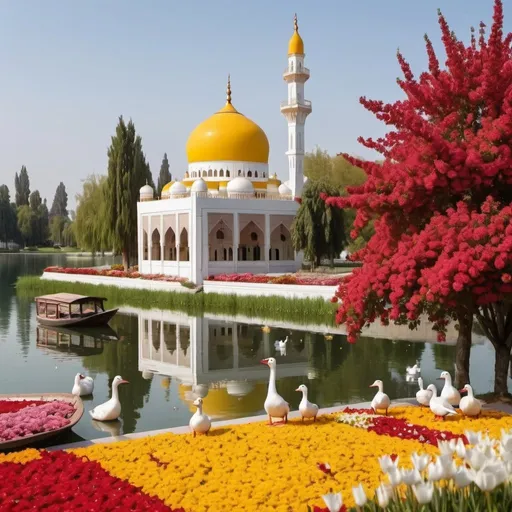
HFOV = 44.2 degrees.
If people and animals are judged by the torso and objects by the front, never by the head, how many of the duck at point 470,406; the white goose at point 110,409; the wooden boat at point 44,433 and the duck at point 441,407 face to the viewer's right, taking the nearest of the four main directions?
2

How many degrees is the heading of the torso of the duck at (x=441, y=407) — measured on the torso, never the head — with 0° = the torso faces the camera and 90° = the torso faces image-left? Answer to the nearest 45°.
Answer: approximately 45°

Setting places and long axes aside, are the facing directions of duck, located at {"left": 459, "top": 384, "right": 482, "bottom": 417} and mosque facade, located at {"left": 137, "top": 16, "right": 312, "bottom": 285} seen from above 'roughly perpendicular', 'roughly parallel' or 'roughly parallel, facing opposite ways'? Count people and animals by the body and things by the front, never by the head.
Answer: roughly perpendicular

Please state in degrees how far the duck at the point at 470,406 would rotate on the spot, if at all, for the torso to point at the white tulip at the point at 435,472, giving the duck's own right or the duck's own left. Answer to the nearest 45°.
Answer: approximately 45° to the duck's own left

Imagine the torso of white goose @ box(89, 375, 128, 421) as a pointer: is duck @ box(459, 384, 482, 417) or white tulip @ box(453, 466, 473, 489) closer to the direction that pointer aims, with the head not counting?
the duck

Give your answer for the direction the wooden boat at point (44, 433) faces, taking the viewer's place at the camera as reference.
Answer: facing to the right of the viewer

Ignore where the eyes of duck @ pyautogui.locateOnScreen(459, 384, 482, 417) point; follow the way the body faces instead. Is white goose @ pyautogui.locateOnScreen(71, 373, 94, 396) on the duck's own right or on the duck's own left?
on the duck's own right

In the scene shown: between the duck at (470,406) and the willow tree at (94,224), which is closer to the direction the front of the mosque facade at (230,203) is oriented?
the duck

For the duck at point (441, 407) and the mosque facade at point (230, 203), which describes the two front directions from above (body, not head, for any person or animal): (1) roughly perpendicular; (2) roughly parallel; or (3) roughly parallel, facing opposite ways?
roughly perpendicular

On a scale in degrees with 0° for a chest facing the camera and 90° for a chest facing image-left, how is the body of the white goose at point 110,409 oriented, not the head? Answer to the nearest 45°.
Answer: approximately 270°

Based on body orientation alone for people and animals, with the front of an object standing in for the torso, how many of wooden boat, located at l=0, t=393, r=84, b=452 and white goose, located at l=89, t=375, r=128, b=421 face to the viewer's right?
2

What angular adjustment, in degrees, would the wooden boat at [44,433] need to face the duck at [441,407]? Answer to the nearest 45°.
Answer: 0° — it already faces it

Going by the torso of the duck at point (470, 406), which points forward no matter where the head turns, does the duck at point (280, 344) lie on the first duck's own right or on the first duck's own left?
on the first duck's own right

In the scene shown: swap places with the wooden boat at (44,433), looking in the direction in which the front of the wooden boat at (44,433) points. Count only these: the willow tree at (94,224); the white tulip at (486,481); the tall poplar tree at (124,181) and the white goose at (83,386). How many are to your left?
3
